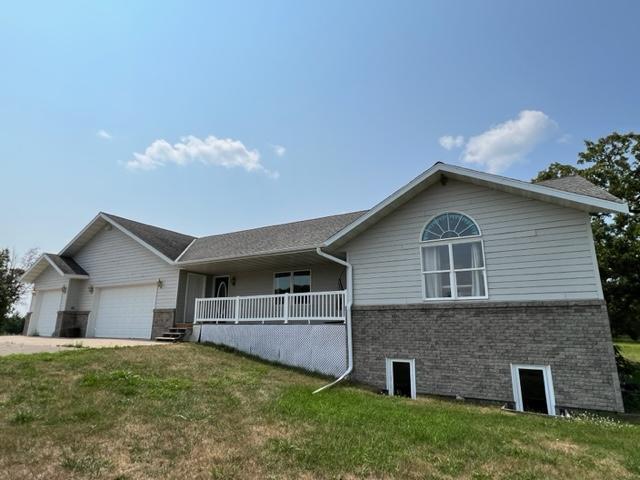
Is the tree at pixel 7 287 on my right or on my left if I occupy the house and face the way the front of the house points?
on my right
